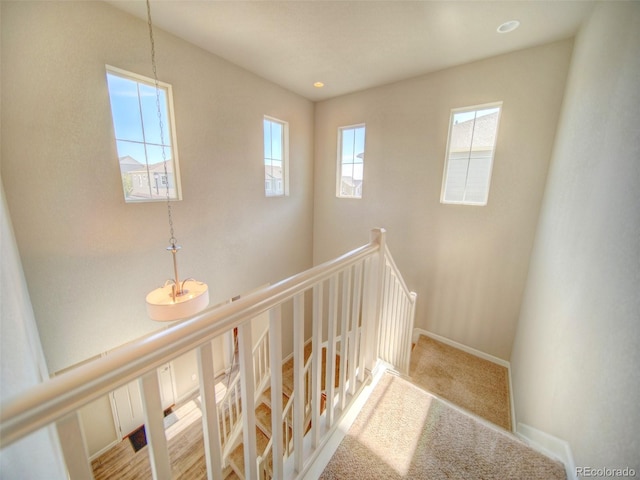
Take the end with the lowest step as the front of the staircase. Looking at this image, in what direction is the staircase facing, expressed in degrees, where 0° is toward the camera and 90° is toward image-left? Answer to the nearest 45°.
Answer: approximately 45°
